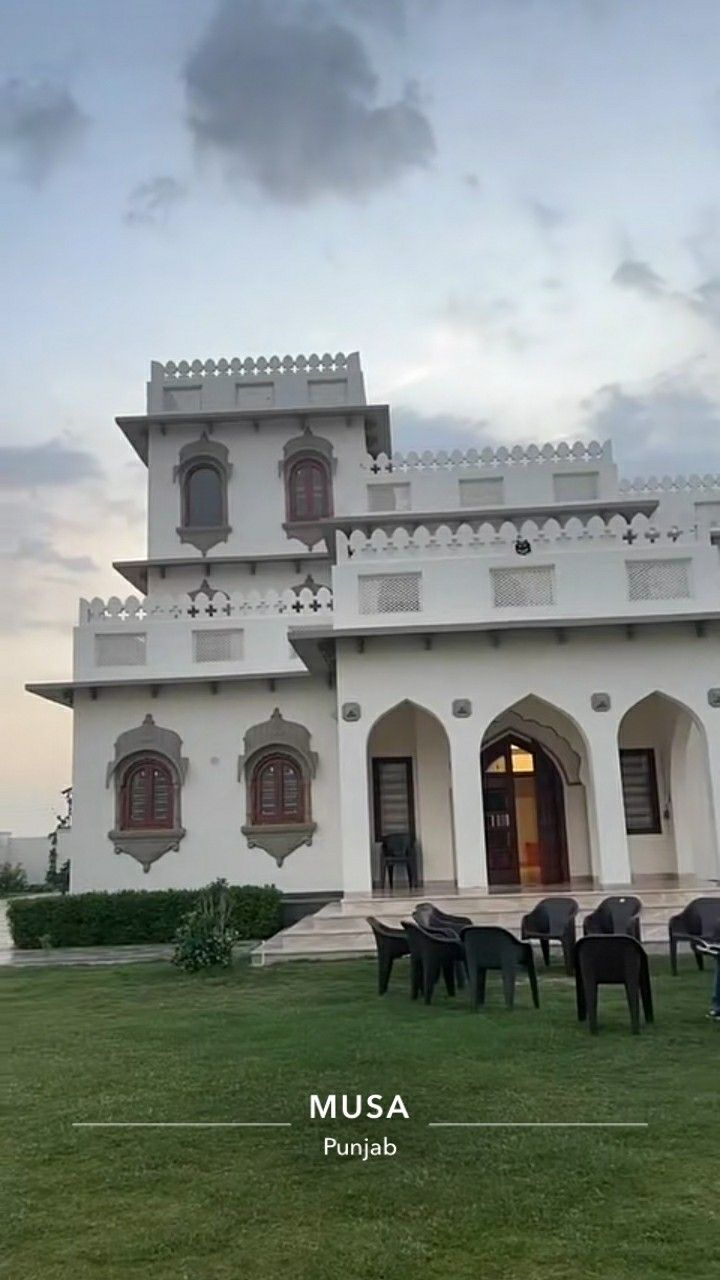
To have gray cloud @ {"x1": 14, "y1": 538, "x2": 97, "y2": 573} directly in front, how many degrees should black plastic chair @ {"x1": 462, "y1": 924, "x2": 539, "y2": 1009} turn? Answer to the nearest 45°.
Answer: approximately 90° to its left

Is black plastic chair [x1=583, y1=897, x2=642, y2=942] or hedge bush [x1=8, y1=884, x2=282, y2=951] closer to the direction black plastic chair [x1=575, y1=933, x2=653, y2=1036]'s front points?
the black plastic chair

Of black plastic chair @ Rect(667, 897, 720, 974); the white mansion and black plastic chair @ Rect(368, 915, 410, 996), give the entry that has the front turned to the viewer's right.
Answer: black plastic chair @ Rect(368, 915, 410, 996)

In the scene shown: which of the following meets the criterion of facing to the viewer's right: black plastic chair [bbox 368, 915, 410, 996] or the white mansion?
the black plastic chair

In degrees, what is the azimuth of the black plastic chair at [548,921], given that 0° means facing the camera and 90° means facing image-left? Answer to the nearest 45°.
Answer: approximately 45°

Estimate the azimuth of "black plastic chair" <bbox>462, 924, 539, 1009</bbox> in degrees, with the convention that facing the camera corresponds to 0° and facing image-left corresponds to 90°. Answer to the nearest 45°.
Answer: approximately 225°

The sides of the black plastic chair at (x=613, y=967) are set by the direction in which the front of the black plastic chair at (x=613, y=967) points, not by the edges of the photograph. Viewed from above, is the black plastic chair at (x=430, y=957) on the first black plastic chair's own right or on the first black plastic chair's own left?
on the first black plastic chair's own left

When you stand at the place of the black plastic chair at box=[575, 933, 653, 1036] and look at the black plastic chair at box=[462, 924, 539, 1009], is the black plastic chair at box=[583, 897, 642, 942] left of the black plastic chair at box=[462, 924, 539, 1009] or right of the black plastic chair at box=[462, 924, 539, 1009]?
right

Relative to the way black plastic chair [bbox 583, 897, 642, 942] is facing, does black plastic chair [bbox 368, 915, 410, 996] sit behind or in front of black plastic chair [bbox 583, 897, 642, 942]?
in front

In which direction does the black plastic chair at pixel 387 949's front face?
to the viewer's right

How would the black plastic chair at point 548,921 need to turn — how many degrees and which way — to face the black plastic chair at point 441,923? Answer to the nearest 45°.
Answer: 0° — it already faces it

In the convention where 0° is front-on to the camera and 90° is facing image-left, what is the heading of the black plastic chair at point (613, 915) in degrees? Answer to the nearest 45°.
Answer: approximately 45°

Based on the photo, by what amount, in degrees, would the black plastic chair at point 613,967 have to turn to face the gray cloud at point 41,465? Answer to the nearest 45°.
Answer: approximately 45° to its left

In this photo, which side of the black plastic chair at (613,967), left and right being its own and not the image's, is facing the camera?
back
